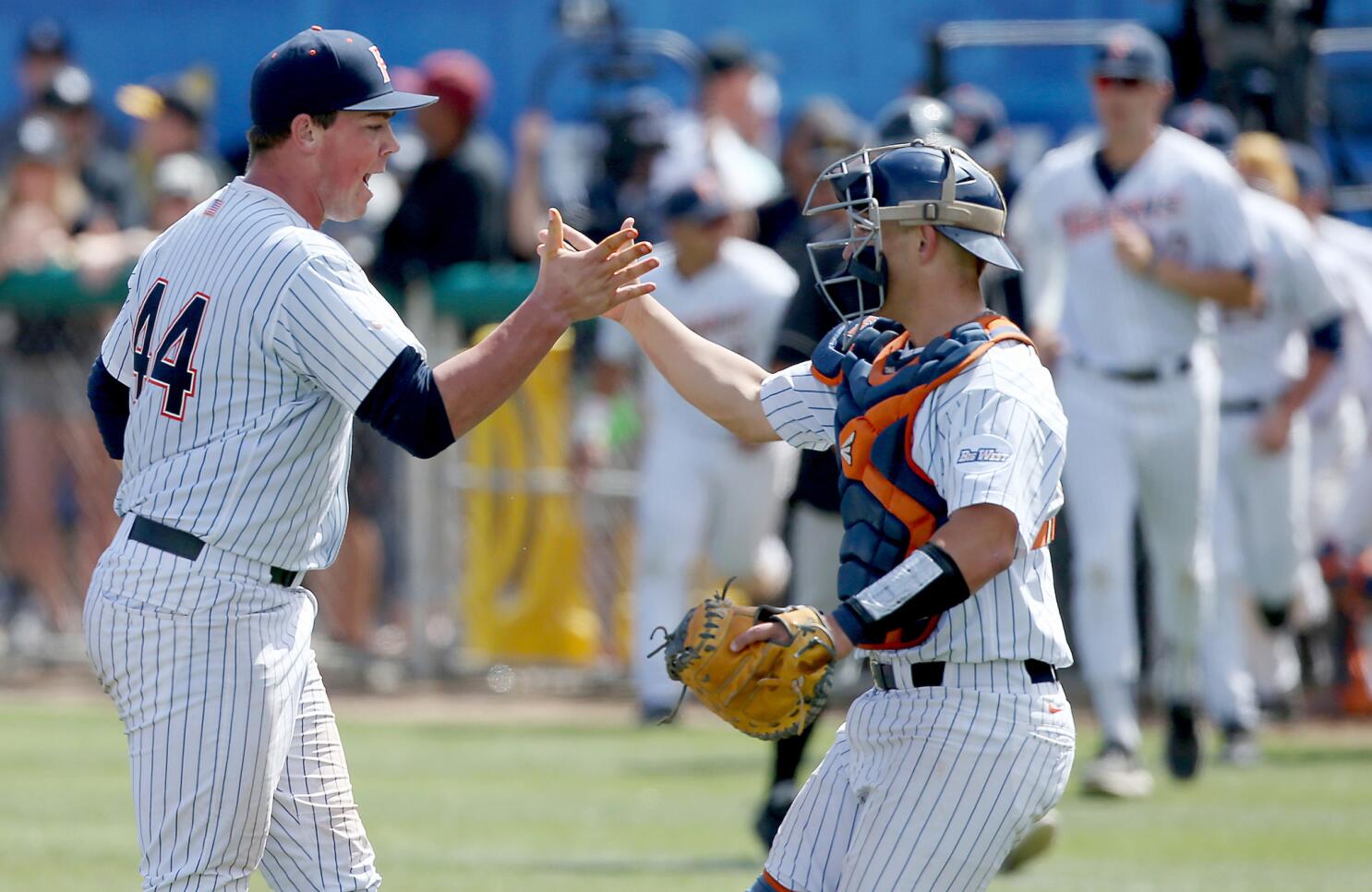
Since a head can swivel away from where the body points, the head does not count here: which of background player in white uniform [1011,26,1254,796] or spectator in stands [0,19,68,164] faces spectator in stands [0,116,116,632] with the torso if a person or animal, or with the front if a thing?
spectator in stands [0,19,68,164]

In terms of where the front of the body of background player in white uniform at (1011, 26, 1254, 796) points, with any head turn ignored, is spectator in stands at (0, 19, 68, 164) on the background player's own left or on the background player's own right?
on the background player's own right

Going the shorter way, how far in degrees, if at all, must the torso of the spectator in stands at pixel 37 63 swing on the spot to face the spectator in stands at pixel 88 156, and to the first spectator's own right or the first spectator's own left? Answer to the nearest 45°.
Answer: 0° — they already face them

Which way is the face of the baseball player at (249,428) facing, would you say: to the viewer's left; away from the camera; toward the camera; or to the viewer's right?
to the viewer's right

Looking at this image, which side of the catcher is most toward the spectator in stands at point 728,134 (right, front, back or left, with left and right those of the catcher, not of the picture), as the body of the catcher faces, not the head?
right

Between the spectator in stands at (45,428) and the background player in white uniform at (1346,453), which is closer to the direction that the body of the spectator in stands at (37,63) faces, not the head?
the spectator in stands

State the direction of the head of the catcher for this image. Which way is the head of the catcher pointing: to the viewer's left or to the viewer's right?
to the viewer's left

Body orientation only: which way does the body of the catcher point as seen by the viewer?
to the viewer's left
